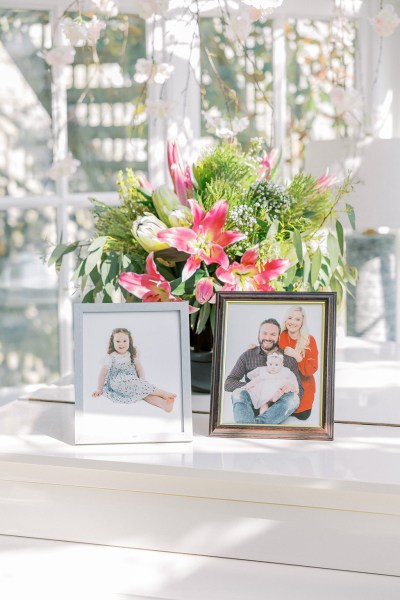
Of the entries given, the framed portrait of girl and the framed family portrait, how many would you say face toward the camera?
2

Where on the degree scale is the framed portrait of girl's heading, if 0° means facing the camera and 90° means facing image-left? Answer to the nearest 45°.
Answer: approximately 0°

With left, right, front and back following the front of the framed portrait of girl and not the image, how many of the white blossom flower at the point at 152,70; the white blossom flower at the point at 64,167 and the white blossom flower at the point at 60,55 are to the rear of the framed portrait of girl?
3
